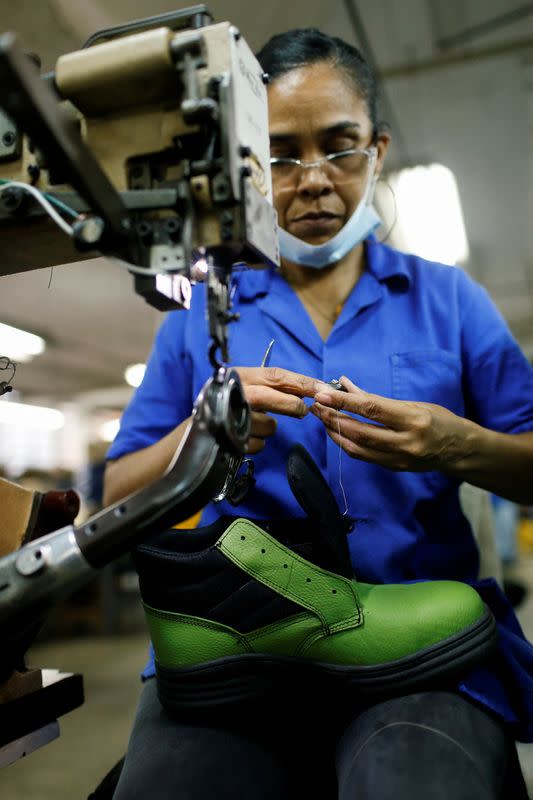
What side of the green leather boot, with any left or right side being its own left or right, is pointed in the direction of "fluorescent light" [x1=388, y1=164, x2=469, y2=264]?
left

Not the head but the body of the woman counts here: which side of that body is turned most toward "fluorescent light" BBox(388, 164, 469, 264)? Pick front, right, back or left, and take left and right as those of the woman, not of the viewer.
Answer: back

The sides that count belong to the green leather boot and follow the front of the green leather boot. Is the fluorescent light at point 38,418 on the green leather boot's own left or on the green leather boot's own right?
on the green leather boot's own left

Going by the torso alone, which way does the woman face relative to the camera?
toward the camera

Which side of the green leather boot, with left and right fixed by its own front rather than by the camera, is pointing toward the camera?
right
